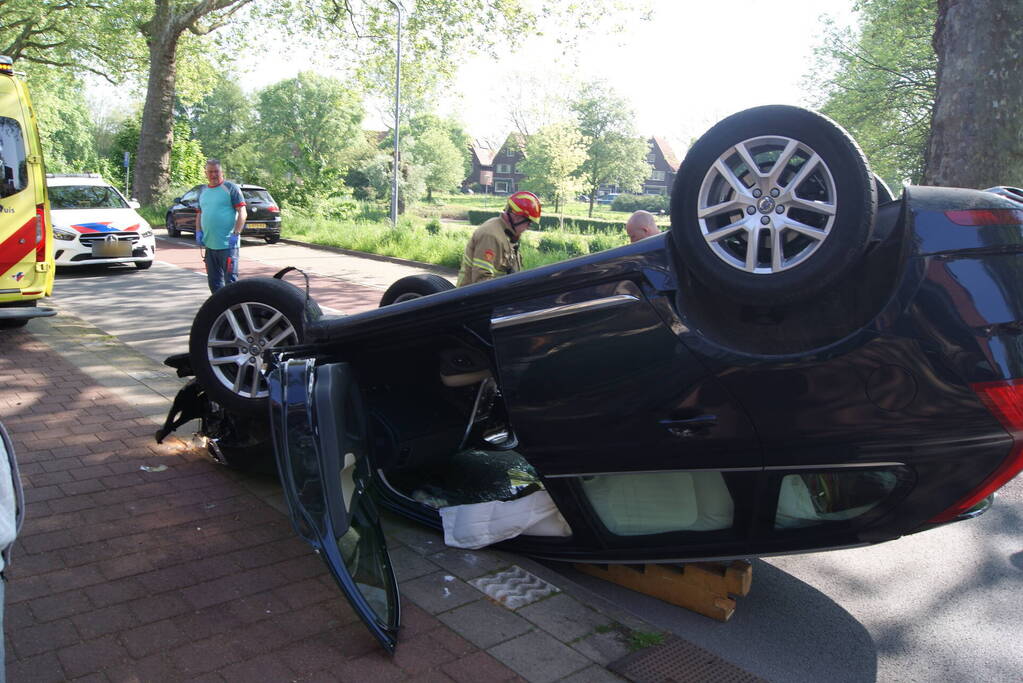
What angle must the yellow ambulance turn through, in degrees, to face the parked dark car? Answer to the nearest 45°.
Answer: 0° — it already faces it

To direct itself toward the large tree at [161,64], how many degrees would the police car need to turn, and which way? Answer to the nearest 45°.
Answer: approximately 135° to its left

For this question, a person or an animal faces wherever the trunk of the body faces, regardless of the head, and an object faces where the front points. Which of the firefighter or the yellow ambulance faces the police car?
the yellow ambulance

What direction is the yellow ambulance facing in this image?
away from the camera

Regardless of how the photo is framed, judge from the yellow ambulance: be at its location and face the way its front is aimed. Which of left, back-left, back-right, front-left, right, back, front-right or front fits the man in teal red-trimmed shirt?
right

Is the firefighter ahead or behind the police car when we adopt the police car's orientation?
ahead

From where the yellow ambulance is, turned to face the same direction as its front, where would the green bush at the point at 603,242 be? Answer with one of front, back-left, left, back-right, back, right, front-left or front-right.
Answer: front-right

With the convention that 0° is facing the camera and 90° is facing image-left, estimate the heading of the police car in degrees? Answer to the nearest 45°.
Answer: approximately 315°

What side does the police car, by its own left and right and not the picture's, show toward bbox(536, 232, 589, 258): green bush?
left
